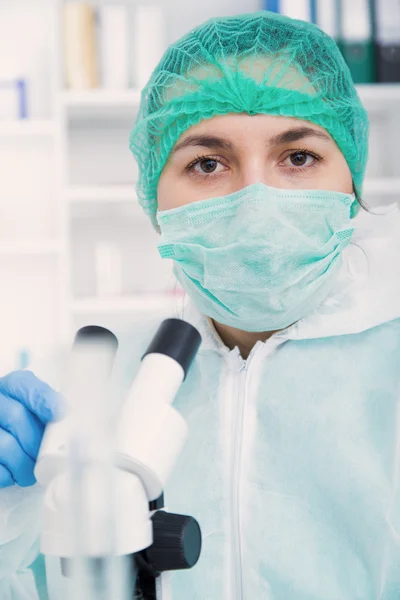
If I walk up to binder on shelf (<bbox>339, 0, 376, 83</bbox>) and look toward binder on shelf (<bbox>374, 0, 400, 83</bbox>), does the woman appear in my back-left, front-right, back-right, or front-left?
back-right

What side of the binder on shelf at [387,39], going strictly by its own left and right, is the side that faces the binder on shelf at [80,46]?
right

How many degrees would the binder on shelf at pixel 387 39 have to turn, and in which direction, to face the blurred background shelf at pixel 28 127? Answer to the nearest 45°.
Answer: approximately 90° to its right
